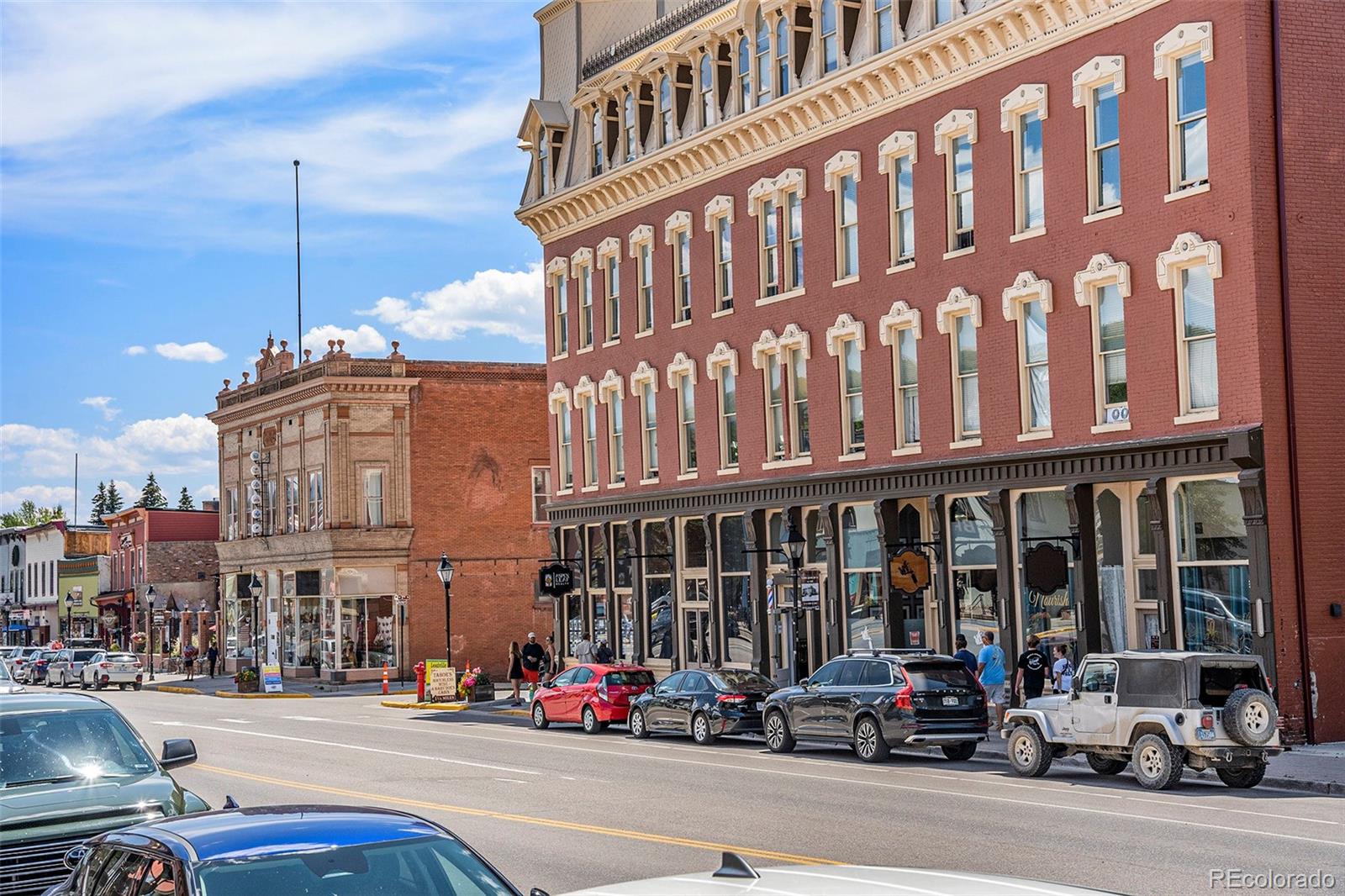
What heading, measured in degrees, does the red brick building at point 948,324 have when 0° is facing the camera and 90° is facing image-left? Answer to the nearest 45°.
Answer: approximately 45°

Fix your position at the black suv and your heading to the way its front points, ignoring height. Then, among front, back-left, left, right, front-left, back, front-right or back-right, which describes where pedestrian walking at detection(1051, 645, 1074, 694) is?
right

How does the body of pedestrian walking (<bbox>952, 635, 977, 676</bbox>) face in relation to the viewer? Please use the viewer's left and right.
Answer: facing away from the viewer and to the left of the viewer

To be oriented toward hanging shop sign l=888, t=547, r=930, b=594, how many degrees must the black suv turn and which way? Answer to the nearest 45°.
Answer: approximately 45° to its right

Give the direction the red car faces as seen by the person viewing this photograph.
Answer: facing away from the viewer and to the left of the viewer

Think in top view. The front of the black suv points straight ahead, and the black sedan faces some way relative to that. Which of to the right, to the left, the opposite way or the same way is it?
the same way

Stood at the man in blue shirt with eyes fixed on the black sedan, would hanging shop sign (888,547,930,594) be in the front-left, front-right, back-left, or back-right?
front-right
